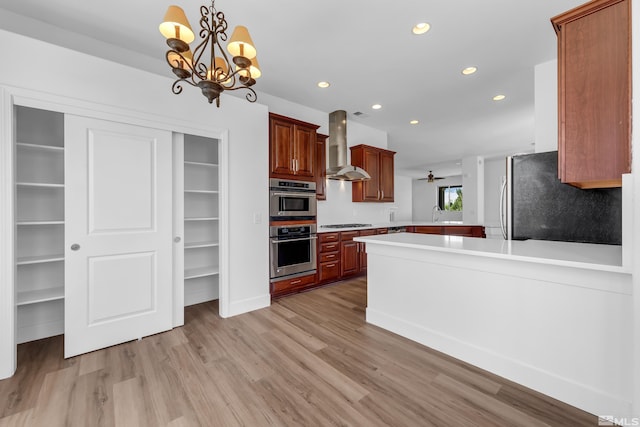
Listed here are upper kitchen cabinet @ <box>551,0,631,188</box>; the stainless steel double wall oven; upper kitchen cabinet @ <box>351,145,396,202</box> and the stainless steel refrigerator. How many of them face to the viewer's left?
2

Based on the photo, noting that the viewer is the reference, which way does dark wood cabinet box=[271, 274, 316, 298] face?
facing the viewer and to the right of the viewer

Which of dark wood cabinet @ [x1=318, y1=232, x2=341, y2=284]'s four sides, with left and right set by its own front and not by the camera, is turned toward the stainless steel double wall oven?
right

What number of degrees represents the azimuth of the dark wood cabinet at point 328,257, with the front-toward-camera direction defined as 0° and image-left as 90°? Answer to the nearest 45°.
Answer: approximately 315°

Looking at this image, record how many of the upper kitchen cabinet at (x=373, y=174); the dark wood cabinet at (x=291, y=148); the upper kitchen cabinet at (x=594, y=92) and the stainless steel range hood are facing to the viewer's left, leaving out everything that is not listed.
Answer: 1

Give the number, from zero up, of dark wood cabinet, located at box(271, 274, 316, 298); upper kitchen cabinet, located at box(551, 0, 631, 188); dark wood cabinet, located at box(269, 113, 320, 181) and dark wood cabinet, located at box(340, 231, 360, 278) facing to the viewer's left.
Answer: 1

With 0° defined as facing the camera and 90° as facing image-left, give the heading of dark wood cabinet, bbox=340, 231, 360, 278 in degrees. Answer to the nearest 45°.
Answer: approximately 315°

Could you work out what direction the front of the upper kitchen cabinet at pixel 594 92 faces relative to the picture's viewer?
facing to the left of the viewer

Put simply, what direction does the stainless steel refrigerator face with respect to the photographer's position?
facing to the left of the viewer

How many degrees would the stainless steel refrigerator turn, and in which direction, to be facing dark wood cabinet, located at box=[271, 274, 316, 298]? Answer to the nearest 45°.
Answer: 0° — it already faces it

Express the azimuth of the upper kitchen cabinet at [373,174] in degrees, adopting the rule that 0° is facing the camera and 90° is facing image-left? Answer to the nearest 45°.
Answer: approximately 315°
